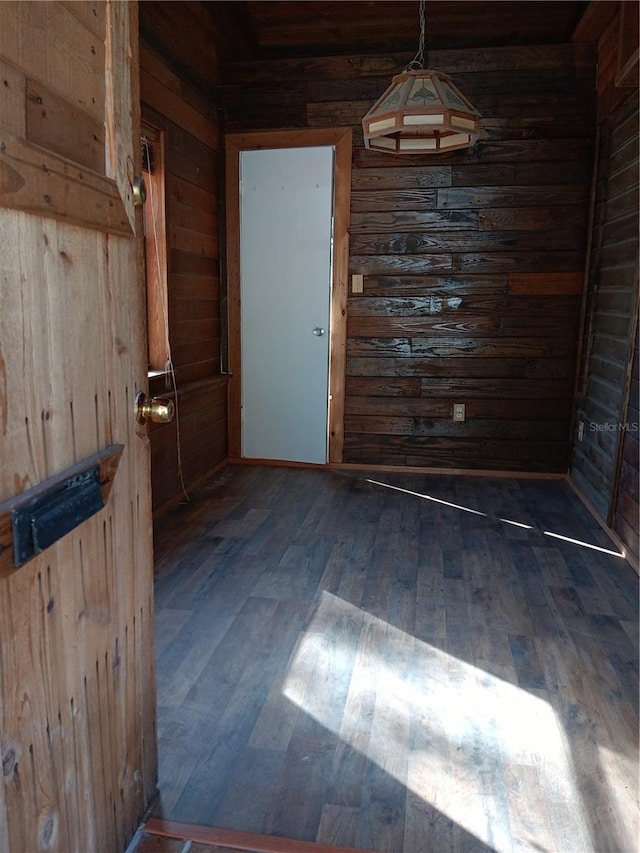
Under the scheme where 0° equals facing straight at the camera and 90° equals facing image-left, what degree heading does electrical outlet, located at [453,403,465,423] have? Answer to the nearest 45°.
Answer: approximately 0°

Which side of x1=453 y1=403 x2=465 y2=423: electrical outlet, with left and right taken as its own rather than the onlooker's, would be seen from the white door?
right
